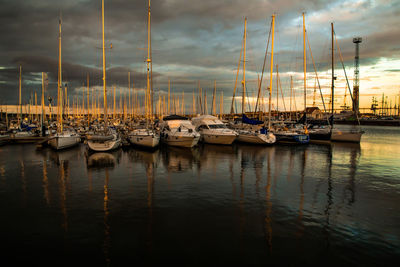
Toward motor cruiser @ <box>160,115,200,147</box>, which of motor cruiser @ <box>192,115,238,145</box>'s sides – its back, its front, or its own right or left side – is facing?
right

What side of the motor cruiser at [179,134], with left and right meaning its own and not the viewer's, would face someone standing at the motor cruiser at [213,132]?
left

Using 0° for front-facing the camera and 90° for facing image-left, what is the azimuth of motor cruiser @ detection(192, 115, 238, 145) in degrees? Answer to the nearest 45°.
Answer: approximately 315°

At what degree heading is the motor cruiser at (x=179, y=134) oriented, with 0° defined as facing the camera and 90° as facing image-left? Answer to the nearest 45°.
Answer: approximately 315°
